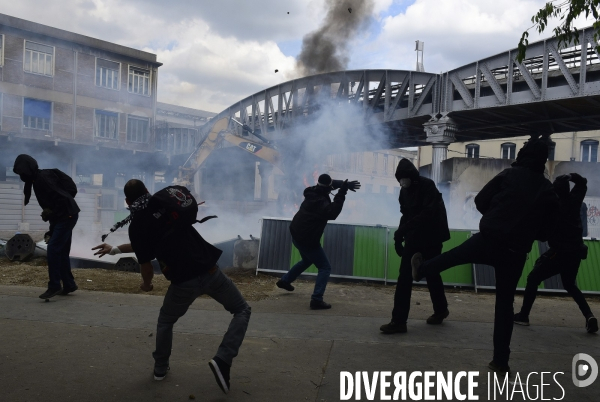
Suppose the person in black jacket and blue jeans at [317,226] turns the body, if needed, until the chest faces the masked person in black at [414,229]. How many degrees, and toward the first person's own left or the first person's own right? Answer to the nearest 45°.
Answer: approximately 45° to the first person's own right

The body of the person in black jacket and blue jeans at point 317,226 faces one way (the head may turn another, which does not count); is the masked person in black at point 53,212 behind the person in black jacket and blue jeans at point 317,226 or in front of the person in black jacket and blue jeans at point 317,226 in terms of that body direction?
behind

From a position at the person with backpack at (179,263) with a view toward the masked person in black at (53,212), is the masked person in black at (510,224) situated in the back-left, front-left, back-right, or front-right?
back-right

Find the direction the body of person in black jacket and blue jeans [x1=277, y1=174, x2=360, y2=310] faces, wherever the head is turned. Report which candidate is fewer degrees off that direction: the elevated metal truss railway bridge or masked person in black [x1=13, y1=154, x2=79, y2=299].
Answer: the elevated metal truss railway bridge

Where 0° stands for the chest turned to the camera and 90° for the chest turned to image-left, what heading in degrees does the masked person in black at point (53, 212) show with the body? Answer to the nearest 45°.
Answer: approximately 90°
